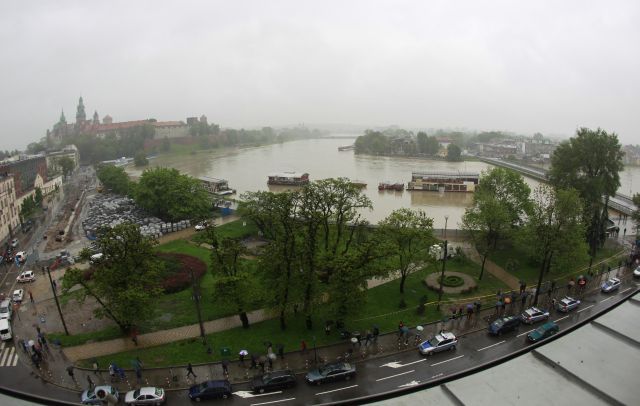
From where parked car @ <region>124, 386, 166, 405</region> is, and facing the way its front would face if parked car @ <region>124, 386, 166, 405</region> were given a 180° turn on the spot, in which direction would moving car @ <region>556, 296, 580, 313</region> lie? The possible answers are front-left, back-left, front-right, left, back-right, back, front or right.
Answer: front

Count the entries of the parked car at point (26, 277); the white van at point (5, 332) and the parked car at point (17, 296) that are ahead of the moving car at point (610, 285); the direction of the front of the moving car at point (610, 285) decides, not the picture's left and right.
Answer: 3

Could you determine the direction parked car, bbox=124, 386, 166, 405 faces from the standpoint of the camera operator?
facing to the left of the viewer

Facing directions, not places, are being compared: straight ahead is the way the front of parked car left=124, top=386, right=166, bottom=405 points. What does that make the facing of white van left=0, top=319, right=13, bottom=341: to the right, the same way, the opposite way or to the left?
to the left

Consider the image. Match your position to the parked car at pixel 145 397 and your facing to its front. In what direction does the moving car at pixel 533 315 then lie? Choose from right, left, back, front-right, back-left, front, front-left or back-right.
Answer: back

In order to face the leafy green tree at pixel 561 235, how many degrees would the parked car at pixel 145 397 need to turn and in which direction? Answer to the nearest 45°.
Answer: approximately 180°
